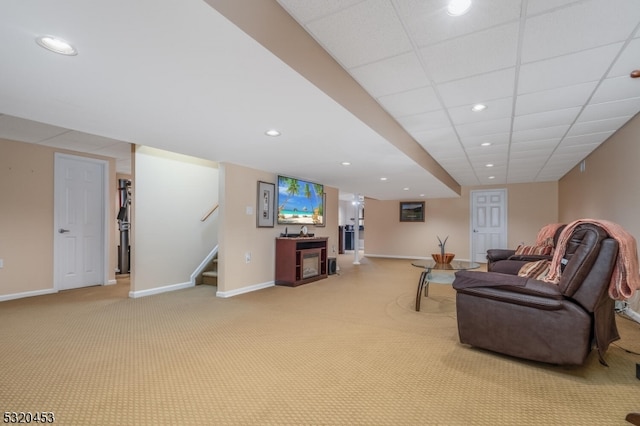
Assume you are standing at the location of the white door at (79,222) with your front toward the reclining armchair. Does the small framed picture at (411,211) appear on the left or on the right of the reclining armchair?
left

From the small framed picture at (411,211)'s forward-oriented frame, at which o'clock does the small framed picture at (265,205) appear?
the small framed picture at (265,205) is roughly at 1 o'clock from the small framed picture at (411,211).

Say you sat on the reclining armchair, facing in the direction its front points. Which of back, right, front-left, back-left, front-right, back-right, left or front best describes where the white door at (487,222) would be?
right

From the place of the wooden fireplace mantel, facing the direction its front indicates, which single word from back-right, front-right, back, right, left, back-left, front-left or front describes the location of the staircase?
back-right

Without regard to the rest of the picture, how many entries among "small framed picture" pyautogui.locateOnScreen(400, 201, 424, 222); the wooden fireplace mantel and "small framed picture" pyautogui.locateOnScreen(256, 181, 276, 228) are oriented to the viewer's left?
0

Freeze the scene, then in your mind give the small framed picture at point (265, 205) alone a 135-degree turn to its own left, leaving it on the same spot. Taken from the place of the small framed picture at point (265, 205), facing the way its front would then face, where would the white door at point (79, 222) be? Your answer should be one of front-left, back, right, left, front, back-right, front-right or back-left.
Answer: left

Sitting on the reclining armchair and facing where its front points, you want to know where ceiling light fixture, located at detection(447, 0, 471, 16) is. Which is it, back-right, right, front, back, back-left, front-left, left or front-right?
left

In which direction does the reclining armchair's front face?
to the viewer's left

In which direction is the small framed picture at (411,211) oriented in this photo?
toward the camera

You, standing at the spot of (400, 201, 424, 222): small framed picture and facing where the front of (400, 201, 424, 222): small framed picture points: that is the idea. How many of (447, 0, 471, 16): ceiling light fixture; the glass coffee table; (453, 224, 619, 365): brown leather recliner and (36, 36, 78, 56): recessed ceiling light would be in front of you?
4

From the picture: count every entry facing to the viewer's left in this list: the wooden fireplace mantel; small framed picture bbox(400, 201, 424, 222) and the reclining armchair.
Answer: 1

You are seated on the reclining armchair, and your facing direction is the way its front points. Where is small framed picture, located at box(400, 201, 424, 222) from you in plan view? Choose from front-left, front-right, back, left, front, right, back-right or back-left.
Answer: front-right

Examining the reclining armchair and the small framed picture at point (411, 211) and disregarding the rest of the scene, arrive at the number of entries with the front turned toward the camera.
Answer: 1
